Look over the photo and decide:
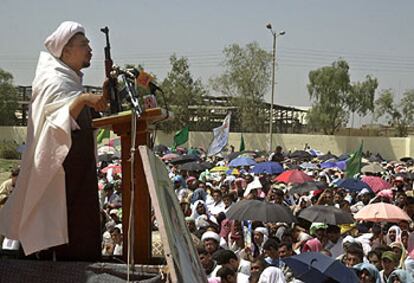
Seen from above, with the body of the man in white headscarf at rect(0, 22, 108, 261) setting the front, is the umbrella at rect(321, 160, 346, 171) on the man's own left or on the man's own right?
on the man's own left

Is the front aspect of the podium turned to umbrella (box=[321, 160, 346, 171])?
no

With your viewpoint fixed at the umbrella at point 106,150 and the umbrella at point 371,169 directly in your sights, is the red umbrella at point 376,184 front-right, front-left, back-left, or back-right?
front-right

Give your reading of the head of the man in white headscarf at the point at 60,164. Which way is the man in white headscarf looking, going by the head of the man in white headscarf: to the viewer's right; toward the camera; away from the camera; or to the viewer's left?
to the viewer's right

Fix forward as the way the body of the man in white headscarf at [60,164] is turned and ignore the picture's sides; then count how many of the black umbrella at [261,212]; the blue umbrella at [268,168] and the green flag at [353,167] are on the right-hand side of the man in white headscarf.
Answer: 0

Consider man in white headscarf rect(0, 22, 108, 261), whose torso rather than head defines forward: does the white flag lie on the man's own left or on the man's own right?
on the man's own left

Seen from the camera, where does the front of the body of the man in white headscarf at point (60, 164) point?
to the viewer's right

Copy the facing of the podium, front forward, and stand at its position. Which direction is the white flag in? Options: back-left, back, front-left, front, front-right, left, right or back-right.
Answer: left

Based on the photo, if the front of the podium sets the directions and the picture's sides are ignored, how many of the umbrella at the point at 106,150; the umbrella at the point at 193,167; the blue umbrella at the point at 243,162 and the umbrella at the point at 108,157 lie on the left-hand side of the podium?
4

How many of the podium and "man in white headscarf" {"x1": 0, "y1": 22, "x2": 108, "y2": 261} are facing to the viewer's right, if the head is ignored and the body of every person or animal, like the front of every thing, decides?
2

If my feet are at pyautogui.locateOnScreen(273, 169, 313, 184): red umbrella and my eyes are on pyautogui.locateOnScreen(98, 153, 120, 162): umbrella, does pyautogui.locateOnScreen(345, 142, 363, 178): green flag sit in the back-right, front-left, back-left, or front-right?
back-right

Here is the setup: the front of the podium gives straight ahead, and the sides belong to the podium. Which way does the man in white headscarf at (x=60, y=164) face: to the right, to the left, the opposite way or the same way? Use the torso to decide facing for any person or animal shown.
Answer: the same way

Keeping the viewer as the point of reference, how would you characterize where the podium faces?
facing to the right of the viewer

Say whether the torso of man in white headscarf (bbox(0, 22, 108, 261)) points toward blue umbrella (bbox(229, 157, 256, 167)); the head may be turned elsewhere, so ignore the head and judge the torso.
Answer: no

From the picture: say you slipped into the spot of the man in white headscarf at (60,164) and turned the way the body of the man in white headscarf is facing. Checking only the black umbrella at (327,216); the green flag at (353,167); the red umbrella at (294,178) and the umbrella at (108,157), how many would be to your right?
0

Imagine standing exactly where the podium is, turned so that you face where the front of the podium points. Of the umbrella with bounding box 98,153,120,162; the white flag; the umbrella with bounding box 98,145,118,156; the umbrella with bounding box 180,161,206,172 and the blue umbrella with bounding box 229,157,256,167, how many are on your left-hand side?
5
